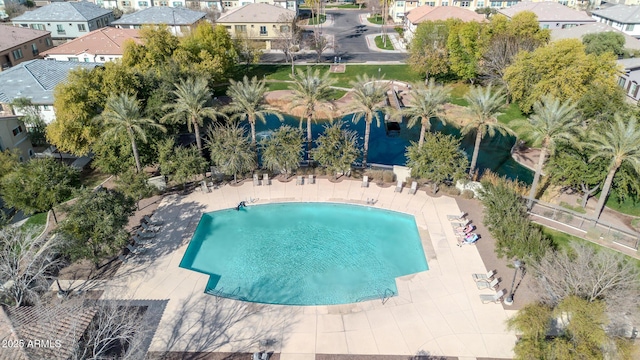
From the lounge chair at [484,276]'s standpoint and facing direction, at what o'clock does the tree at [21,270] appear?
The tree is roughly at 11 o'clock from the lounge chair.

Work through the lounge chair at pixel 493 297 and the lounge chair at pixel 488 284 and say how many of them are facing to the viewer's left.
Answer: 2

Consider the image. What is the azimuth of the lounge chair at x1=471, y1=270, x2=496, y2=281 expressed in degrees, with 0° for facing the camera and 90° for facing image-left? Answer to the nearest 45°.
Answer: approximately 90°

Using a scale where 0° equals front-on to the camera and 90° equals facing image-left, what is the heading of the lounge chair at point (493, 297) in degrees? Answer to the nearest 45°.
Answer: approximately 90°

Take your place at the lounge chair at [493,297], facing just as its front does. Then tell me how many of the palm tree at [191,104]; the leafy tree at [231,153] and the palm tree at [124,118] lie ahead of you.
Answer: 3

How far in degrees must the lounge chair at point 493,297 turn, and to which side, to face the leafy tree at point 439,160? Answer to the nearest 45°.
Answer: approximately 45° to its right

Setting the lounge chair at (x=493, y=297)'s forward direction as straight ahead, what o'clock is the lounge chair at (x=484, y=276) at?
the lounge chair at (x=484, y=276) is roughly at 2 o'clock from the lounge chair at (x=493, y=297).

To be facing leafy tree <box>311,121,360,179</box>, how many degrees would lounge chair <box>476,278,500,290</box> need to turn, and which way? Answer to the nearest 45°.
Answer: approximately 45° to its right

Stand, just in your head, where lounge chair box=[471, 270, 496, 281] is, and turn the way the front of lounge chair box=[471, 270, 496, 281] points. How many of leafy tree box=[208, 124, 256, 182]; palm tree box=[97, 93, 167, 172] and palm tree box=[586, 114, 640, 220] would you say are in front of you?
2

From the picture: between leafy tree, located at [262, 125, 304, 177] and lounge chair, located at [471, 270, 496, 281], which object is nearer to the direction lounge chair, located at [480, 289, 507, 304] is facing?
the leafy tree

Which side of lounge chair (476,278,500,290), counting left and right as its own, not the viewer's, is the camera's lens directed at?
left

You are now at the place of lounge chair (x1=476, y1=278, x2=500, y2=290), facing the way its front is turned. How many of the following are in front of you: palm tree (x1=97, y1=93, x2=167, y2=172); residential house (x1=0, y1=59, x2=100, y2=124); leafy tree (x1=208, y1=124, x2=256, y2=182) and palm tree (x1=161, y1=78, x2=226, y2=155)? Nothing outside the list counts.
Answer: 4

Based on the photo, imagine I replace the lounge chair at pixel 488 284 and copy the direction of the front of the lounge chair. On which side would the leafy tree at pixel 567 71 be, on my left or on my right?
on my right

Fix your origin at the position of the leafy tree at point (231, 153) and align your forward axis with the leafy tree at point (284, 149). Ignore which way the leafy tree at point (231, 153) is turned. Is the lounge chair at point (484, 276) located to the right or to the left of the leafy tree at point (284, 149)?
right

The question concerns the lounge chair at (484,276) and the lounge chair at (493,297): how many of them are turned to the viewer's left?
2

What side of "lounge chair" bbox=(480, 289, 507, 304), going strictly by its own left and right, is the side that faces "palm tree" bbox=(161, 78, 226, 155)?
front

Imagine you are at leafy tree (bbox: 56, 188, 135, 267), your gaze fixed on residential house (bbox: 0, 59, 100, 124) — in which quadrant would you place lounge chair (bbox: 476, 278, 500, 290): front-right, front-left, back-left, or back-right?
back-right
